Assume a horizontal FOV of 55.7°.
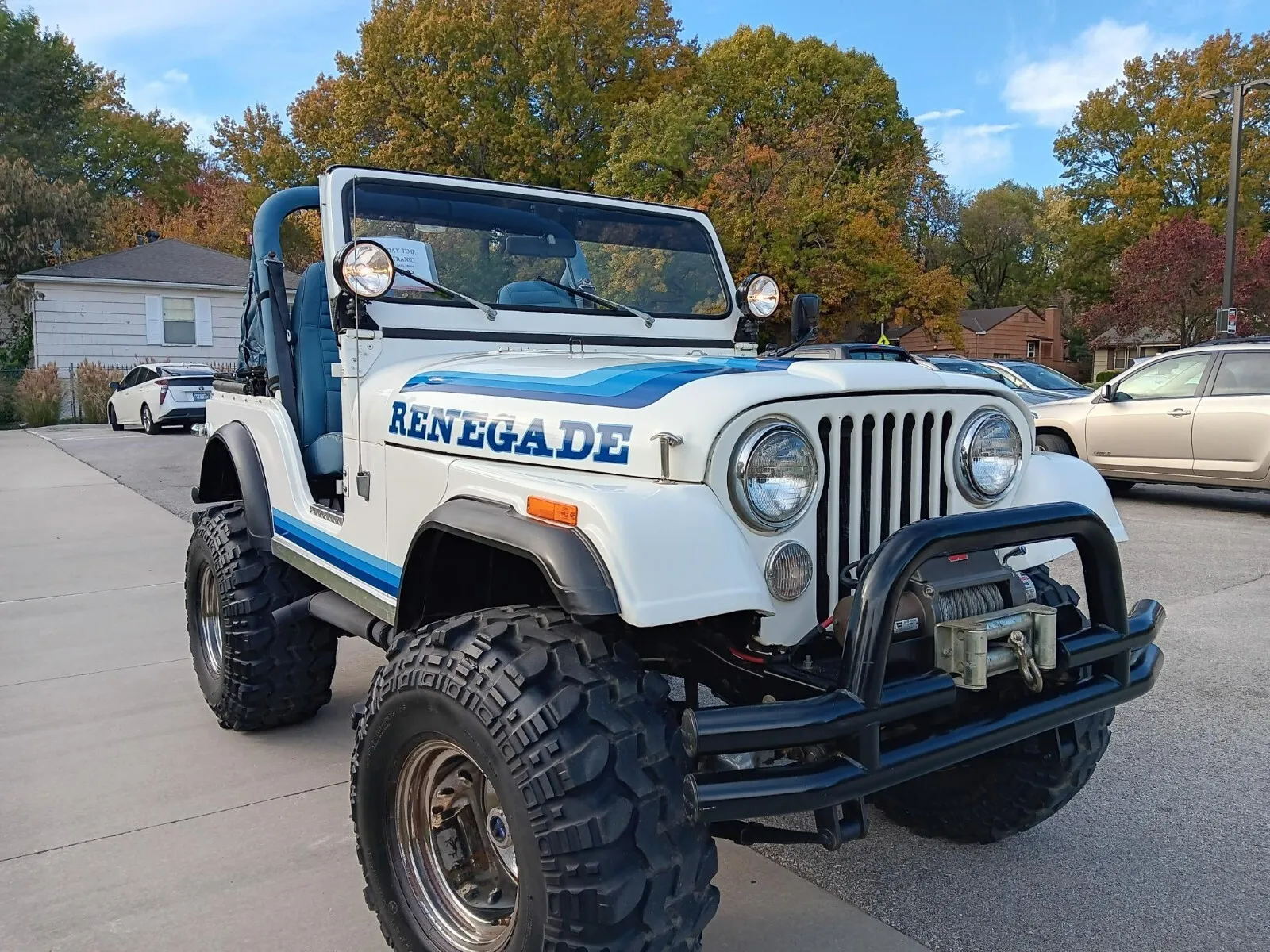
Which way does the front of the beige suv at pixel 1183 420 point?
to the viewer's left

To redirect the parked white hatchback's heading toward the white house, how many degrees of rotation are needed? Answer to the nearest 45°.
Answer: approximately 45° to its right

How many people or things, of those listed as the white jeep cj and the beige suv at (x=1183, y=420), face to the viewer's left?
1

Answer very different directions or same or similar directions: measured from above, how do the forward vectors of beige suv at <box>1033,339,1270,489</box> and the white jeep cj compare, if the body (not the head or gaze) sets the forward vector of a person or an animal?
very different directions

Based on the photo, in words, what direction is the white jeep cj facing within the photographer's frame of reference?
facing the viewer and to the right of the viewer

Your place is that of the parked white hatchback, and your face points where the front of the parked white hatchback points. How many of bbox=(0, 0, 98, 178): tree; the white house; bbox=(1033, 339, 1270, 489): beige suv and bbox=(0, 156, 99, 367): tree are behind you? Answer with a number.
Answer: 1

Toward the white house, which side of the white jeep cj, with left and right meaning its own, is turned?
back

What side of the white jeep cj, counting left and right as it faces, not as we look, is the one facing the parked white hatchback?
back

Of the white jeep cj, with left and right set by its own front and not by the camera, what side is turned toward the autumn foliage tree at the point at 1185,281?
left

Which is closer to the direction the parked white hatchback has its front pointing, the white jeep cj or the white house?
the white house

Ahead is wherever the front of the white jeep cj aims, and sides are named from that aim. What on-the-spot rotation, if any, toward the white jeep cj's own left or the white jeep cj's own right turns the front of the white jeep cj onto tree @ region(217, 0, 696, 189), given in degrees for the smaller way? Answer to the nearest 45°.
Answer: approximately 135° to the white jeep cj's own left

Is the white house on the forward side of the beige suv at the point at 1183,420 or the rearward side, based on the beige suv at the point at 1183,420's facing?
on the forward side
